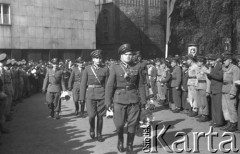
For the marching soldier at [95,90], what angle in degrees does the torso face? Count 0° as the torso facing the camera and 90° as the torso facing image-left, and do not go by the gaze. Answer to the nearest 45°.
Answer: approximately 0°

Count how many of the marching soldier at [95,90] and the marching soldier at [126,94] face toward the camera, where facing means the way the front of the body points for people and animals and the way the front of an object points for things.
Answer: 2

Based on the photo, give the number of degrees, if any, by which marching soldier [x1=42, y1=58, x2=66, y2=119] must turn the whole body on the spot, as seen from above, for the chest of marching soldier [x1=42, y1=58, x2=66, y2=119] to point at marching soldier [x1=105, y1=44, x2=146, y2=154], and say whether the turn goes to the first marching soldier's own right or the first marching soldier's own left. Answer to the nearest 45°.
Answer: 0° — they already face them

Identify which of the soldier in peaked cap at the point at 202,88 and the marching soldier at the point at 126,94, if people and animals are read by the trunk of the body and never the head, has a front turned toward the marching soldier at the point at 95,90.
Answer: the soldier in peaked cap

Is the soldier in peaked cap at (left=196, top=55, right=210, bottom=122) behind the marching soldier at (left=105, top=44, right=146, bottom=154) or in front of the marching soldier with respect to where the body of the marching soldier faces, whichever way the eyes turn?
behind

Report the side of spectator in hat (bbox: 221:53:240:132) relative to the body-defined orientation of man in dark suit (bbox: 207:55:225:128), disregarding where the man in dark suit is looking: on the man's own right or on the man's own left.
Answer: on the man's own left

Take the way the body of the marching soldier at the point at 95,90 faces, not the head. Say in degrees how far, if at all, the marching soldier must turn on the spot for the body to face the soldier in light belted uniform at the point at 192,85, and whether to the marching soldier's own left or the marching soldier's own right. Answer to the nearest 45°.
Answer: approximately 135° to the marching soldier's own left

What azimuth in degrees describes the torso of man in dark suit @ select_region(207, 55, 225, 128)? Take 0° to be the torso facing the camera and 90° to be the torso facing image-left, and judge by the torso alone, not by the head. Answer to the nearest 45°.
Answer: approximately 45°

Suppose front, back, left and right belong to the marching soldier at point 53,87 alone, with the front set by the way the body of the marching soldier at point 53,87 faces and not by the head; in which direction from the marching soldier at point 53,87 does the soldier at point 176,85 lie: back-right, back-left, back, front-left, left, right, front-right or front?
left

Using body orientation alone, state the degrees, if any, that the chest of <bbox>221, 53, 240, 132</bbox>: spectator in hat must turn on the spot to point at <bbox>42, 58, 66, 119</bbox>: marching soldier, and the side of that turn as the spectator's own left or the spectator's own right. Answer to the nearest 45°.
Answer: approximately 45° to the spectator's own right

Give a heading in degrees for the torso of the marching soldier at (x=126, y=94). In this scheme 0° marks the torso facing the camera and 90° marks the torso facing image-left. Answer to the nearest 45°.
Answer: approximately 0°
